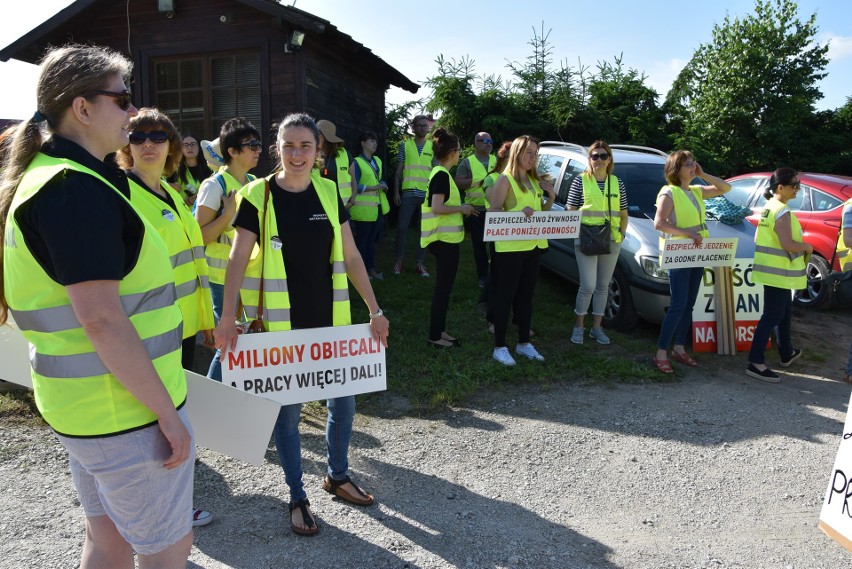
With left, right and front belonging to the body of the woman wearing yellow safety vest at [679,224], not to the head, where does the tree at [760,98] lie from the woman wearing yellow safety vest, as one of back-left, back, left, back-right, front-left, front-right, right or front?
back-left

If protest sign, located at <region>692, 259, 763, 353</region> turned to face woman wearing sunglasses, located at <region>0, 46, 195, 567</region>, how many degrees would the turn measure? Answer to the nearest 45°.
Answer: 0° — it already faces them

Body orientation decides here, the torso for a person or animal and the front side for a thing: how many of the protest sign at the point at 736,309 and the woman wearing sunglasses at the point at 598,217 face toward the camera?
2

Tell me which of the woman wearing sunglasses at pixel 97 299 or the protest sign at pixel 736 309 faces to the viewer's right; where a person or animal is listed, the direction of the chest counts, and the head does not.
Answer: the woman wearing sunglasses

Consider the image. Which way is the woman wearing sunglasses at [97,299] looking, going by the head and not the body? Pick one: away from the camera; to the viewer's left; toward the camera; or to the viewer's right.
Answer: to the viewer's right

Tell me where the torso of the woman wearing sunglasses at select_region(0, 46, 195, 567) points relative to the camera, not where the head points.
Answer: to the viewer's right
